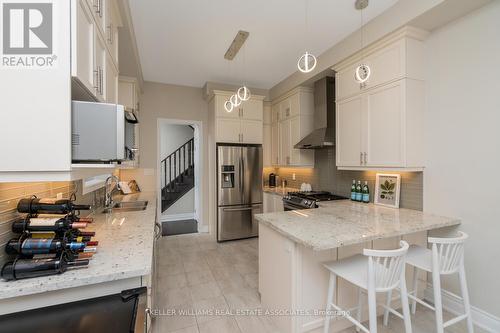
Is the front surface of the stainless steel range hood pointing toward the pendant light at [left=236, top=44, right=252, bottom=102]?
yes

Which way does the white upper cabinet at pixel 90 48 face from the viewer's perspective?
to the viewer's right

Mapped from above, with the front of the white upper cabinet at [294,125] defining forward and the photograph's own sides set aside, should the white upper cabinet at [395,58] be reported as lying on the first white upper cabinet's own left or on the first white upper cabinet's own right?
on the first white upper cabinet's own left

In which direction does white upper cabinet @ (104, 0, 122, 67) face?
to the viewer's right

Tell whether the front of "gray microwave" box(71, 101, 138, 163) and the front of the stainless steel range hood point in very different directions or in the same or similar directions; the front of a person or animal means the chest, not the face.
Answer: very different directions

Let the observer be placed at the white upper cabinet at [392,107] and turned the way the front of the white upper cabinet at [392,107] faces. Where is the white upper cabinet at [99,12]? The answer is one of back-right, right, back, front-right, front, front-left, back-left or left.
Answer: front

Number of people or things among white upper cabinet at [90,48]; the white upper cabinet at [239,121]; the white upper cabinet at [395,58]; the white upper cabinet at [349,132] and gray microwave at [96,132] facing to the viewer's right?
2

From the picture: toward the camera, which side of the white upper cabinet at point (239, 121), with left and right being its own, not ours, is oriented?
front

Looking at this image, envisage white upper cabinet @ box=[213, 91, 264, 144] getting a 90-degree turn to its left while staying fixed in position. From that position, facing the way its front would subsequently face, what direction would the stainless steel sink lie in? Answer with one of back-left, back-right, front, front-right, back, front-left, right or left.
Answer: back-right

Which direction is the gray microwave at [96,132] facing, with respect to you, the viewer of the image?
facing to the right of the viewer

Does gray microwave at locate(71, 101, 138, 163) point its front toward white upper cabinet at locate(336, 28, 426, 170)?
yes

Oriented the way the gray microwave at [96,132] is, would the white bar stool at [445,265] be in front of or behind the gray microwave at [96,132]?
in front

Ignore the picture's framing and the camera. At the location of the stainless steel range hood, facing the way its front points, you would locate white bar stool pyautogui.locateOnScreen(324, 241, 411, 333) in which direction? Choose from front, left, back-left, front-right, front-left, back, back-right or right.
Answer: front-left
